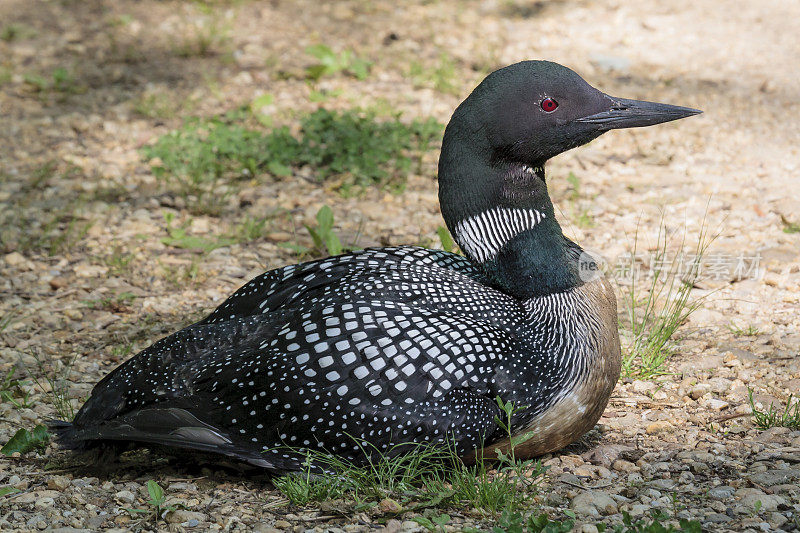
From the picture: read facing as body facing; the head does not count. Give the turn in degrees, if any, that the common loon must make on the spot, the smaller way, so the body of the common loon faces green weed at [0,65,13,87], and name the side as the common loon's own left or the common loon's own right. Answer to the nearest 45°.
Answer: approximately 135° to the common loon's own left

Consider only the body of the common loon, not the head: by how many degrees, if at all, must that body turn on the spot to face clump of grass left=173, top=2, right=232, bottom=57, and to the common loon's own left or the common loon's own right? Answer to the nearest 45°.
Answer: approximately 90° to the common loon's own left

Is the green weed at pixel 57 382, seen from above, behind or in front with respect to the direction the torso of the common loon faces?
behind

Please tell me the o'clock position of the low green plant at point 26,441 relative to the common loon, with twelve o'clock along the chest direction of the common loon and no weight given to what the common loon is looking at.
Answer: The low green plant is roughly at 6 o'clock from the common loon.

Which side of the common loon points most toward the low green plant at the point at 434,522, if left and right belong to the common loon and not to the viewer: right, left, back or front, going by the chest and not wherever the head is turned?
right

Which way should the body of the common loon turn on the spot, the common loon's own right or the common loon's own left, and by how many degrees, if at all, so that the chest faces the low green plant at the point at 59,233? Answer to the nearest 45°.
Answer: approximately 135° to the common loon's own left

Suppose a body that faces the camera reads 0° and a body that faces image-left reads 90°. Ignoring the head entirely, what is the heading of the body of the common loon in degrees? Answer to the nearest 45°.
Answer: approximately 270°

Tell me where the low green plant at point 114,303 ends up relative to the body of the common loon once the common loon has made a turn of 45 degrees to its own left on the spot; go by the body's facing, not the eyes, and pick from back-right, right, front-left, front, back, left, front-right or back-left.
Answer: left

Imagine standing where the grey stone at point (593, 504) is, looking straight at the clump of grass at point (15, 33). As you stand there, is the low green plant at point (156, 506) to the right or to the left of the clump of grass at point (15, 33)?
left

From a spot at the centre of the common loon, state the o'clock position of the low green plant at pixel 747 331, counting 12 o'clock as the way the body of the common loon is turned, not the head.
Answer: The low green plant is roughly at 11 o'clock from the common loon.

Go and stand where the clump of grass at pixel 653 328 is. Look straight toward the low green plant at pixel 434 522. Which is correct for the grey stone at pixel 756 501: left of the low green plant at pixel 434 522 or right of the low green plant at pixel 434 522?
left
